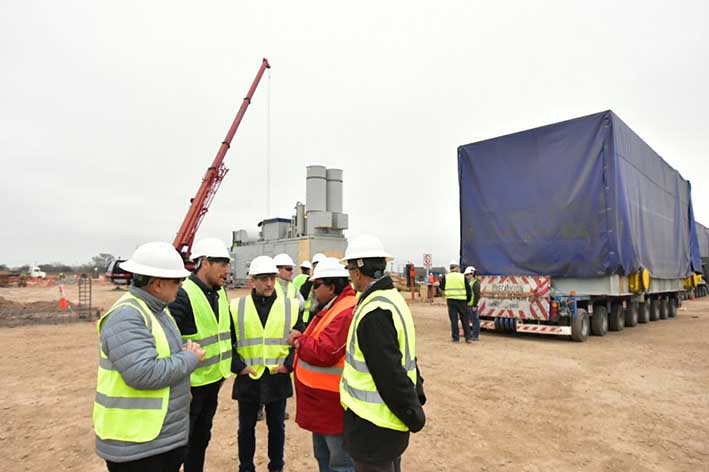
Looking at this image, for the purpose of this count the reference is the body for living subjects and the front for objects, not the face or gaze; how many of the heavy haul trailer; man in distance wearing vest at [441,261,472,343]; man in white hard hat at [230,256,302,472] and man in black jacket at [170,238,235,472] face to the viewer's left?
0

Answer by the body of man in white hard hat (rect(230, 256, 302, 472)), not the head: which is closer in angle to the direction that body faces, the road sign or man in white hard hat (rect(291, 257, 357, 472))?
the man in white hard hat

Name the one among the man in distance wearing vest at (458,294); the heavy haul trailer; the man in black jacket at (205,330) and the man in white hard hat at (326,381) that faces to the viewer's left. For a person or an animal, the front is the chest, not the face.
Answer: the man in white hard hat

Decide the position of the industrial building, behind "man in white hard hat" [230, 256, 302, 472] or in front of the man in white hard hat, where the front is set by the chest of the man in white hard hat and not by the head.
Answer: behind

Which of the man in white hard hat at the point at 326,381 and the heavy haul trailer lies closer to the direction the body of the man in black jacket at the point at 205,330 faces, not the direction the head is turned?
the man in white hard hat

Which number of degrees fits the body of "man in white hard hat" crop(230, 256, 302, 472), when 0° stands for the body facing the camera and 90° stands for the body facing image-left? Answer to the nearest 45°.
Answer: approximately 0°

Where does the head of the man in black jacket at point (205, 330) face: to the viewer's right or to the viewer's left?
to the viewer's right

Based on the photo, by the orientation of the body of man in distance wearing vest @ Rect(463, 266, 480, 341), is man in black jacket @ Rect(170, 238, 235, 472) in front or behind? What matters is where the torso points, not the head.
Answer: in front

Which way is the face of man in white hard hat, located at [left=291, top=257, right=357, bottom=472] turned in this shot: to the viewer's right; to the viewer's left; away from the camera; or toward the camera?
to the viewer's left

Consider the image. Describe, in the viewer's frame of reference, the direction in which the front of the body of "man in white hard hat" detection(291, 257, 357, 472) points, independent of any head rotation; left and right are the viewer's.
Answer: facing to the left of the viewer

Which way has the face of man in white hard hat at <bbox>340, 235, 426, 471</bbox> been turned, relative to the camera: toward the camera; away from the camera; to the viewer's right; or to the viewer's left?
to the viewer's left

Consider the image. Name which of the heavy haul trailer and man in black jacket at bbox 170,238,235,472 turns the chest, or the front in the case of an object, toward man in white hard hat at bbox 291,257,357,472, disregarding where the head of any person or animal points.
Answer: the man in black jacket

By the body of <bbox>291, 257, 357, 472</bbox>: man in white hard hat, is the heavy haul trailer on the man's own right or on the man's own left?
on the man's own right

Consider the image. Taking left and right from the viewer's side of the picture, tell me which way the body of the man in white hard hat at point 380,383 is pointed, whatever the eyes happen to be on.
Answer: facing to the left of the viewer

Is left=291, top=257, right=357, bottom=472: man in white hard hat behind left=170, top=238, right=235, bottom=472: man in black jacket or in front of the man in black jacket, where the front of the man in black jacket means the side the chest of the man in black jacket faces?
in front

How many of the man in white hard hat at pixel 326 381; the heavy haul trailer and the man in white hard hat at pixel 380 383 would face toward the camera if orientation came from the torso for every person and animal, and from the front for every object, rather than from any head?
0

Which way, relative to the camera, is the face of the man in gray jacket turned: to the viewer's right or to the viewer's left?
to the viewer's right
